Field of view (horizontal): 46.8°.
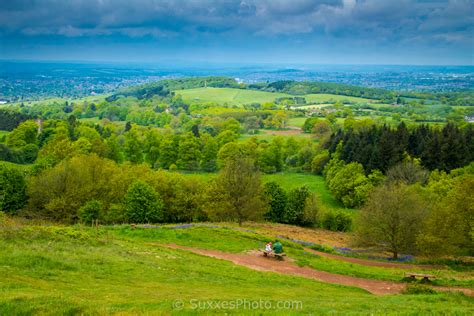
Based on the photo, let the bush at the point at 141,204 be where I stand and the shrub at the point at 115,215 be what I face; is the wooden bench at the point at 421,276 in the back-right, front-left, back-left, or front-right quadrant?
back-left

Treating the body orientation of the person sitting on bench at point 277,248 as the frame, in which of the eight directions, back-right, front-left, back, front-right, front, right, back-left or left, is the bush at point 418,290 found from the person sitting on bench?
back-right

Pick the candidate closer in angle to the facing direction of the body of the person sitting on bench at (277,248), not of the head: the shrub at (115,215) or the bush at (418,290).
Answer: the shrub

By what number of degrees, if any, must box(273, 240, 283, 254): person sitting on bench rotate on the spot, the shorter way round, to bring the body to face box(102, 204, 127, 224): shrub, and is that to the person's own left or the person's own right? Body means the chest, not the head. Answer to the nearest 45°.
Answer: approximately 45° to the person's own left

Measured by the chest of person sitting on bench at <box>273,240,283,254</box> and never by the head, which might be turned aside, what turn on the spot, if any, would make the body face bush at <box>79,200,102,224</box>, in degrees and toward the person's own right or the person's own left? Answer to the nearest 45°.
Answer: approximately 45° to the person's own left

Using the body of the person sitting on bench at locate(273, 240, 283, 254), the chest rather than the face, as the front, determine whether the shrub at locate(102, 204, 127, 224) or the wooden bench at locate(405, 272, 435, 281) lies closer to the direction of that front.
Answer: the shrub

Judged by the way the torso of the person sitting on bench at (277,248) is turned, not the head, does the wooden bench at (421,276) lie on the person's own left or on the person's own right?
on the person's own right

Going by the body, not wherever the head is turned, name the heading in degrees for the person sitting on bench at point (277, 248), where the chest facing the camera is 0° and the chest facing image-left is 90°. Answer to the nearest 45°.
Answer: approximately 180°

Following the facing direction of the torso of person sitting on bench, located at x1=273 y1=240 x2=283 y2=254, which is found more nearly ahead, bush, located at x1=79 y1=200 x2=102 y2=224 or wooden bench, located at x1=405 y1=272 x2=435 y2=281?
the bush
